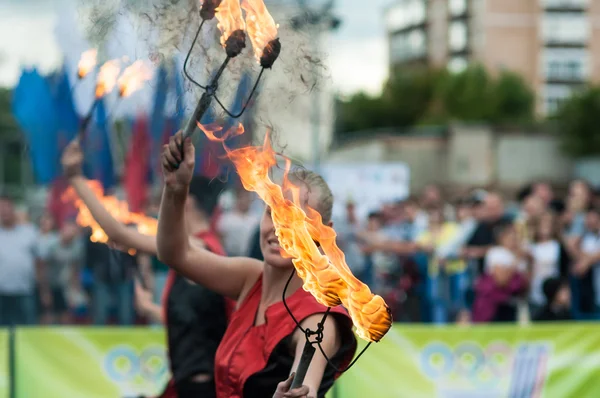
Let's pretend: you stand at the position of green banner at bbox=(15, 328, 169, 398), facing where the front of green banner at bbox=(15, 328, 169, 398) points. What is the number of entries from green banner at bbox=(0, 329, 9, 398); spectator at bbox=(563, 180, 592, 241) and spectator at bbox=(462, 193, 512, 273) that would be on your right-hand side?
1

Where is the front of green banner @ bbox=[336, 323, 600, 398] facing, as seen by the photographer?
facing the viewer

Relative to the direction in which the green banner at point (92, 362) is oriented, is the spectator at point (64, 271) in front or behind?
behind

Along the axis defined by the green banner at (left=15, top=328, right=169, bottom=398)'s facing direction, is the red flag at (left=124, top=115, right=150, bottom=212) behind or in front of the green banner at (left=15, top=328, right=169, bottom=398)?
behind

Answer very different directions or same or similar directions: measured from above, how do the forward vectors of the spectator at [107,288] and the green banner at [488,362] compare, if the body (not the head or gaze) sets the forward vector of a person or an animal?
same or similar directions

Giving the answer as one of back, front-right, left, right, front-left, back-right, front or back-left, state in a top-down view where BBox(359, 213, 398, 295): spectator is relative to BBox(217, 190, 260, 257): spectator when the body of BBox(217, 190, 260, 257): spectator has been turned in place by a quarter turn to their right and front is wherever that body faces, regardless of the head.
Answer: back

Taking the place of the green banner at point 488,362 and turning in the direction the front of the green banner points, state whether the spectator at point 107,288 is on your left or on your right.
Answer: on your right

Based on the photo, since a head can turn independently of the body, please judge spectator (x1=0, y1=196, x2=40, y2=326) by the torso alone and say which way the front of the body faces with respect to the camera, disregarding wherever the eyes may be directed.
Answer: toward the camera

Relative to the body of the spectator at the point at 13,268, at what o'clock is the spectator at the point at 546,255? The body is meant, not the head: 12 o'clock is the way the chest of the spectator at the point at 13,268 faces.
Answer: the spectator at the point at 546,255 is roughly at 10 o'clock from the spectator at the point at 13,268.

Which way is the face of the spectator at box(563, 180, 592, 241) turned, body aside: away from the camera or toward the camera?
toward the camera

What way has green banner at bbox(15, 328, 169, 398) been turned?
toward the camera

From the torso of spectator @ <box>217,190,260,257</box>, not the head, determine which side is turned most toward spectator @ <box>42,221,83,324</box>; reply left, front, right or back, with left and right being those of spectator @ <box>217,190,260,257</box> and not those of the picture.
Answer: right

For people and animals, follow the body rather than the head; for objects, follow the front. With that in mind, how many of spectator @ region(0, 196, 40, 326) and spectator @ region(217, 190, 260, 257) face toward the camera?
2

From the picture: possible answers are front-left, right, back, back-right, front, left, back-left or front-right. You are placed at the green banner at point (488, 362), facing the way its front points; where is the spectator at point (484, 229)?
back
